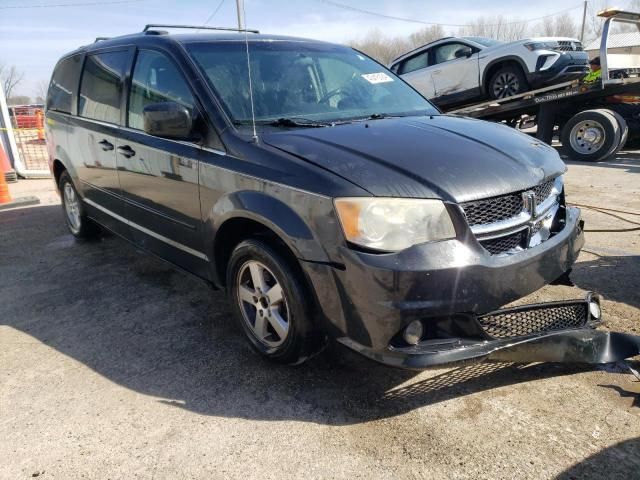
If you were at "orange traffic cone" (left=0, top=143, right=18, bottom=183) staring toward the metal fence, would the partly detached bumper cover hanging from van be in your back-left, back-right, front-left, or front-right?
back-right

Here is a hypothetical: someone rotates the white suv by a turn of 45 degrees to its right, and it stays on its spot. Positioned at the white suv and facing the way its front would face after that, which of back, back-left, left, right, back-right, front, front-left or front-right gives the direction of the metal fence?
right

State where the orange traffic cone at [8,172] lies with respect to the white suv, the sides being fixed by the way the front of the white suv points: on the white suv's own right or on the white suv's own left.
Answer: on the white suv's own right

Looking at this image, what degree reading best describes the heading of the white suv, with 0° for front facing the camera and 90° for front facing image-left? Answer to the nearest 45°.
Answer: approximately 315°

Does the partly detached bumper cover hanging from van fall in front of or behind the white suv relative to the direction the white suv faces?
in front

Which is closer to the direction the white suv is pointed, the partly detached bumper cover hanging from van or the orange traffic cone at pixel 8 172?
the partly detached bumper cover hanging from van
